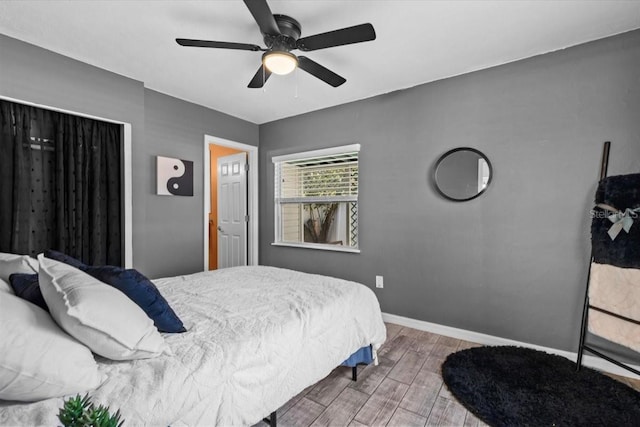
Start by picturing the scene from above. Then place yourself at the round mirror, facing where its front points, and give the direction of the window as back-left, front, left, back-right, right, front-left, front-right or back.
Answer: right

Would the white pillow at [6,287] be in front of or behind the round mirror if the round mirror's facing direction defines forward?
in front

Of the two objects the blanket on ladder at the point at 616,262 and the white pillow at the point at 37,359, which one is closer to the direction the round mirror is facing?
the white pillow

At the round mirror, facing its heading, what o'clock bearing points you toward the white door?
The white door is roughly at 3 o'clock from the round mirror.

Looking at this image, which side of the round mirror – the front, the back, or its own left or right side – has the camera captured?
front

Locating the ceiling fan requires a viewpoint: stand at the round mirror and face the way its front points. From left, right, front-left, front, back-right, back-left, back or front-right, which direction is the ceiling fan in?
front-right

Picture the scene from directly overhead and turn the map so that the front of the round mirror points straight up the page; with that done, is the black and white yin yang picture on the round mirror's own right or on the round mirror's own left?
on the round mirror's own right

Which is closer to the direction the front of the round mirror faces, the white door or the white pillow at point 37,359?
the white pillow

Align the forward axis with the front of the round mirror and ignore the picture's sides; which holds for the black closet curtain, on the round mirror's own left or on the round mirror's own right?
on the round mirror's own right

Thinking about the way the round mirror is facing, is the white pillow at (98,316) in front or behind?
in front
